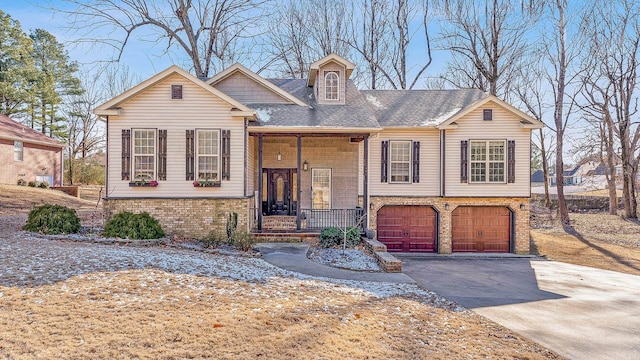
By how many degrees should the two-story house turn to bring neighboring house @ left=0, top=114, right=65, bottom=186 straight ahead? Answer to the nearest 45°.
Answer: approximately 135° to its right

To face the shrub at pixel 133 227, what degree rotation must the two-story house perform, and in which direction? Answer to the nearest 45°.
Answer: approximately 45° to its right

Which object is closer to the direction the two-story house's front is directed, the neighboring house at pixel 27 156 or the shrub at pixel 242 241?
the shrub

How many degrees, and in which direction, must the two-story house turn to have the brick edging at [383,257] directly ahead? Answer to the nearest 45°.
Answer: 0° — it already faces it

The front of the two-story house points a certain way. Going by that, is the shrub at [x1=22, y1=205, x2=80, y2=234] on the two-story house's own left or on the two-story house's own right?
on the two-story house's own right

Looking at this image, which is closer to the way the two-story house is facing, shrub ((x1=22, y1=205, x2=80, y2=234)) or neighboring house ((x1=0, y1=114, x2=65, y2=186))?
the shrub

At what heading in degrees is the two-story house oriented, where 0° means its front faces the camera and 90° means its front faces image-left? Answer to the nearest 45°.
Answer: approximately 0°

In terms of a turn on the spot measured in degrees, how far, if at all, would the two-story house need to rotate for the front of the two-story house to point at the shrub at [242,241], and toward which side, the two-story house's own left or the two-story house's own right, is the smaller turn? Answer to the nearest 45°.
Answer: approximately 45° to the two-story house's own right
